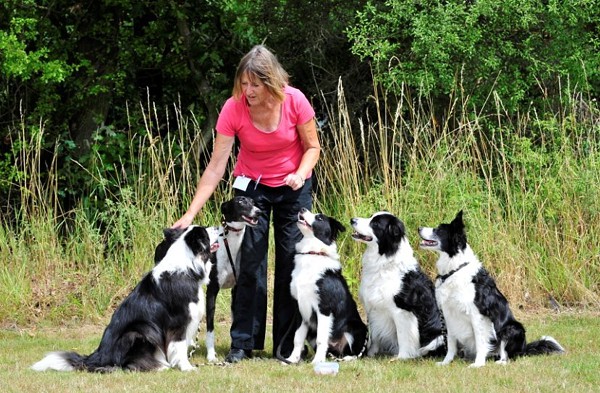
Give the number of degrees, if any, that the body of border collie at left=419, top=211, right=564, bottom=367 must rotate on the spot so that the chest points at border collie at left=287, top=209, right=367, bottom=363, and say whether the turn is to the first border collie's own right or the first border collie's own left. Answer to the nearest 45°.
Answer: approximately 45° to the first border collie's own right

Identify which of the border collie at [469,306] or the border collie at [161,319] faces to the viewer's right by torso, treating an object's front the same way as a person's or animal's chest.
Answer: the border collie at [161,319]

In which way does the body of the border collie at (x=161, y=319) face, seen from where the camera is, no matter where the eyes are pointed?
to the viewer's right

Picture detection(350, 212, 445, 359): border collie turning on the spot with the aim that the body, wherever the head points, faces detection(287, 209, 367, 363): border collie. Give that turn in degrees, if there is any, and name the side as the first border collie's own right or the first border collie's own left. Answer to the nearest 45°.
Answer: approximately 45° to the first border collie's own right

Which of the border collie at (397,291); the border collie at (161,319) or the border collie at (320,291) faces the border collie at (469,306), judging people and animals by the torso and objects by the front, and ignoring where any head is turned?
the border collie at (161,319)

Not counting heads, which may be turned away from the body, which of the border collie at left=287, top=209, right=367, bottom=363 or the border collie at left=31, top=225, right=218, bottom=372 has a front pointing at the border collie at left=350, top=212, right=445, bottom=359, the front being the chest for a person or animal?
the border collie at left=31, top=225, right=218, bottom=372

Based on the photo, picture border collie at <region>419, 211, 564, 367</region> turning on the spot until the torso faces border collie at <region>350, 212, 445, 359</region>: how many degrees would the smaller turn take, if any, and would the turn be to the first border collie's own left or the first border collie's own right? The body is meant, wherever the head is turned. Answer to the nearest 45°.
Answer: approximately 45° to the first border collie's own right

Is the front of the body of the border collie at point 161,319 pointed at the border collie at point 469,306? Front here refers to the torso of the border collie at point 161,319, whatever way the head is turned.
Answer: yes

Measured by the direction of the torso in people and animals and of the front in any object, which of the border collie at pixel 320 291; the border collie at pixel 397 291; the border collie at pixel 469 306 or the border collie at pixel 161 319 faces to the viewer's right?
the border collie at pixel 161 319
